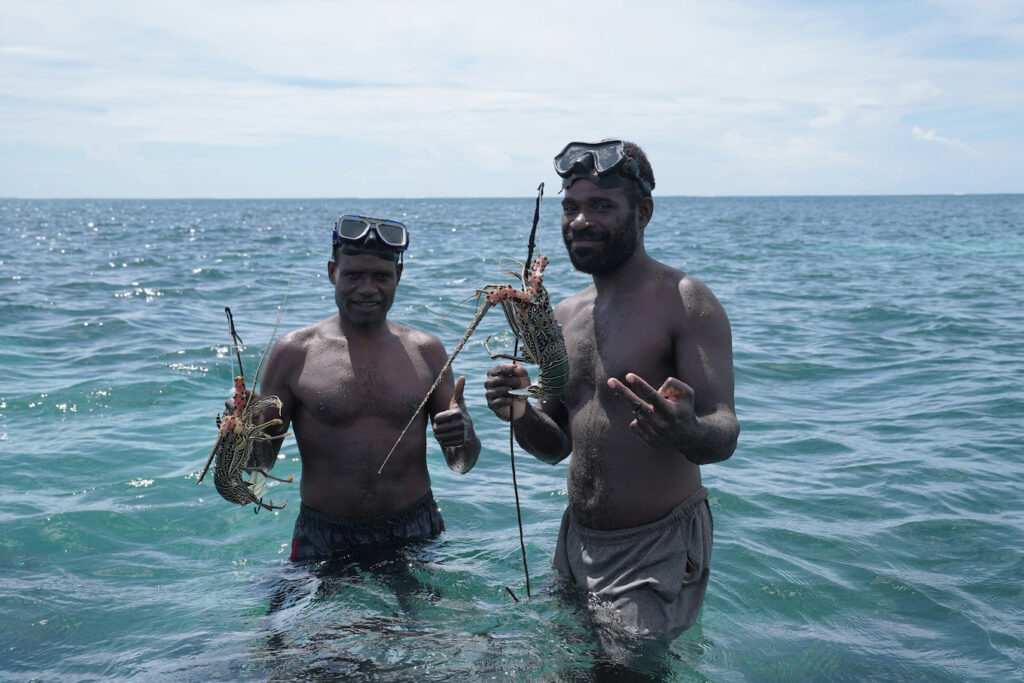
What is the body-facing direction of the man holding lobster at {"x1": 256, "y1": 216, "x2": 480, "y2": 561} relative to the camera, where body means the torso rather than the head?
toward the camera

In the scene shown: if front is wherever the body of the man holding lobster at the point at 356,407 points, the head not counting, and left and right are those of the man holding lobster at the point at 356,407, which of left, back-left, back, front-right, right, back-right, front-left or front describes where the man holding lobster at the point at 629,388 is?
front-left

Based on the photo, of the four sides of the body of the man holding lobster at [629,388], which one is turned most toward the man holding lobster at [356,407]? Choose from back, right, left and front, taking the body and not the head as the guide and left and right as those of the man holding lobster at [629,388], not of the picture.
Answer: right

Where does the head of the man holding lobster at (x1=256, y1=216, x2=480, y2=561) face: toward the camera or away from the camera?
toward the camera

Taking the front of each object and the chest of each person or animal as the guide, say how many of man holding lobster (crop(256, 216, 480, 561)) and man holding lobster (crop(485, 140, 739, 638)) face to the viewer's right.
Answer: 0

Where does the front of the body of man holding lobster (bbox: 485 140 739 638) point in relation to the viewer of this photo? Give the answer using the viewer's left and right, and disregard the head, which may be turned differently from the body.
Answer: facing the viewer and to the left of the viewer
